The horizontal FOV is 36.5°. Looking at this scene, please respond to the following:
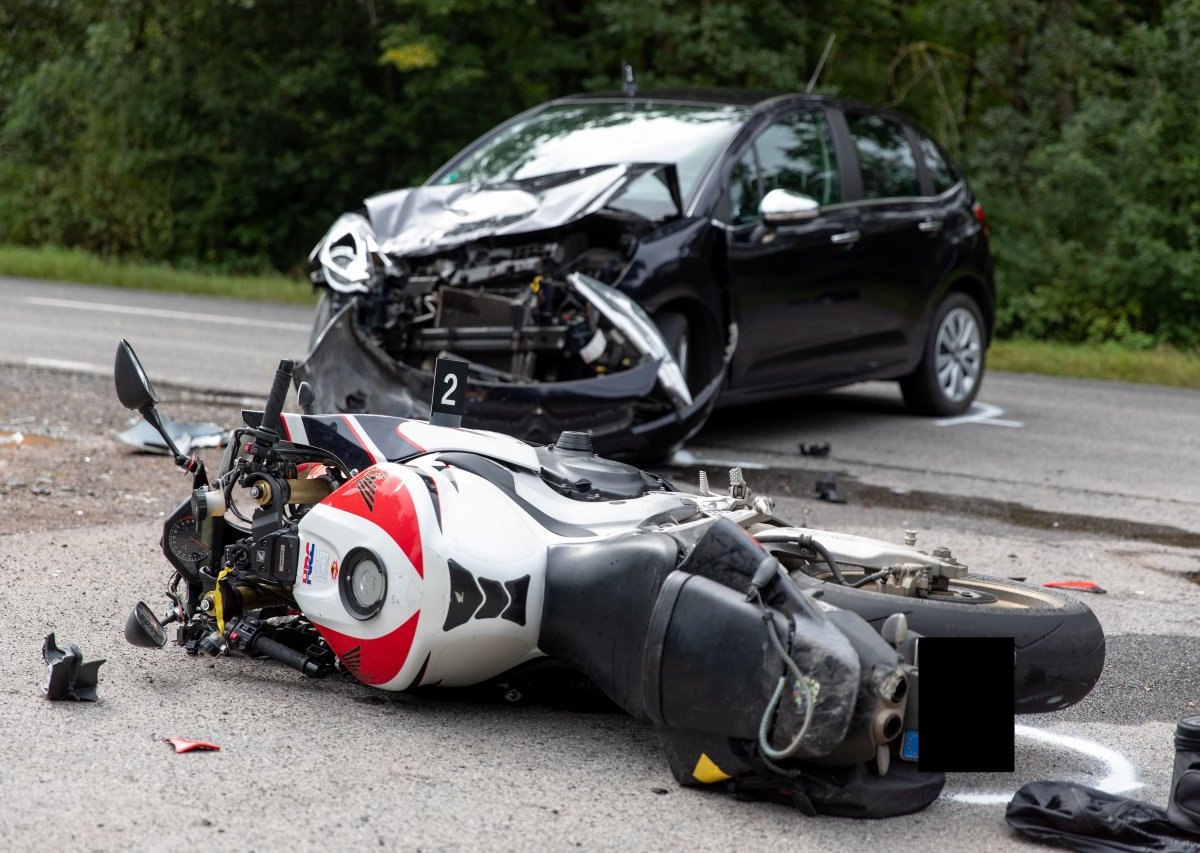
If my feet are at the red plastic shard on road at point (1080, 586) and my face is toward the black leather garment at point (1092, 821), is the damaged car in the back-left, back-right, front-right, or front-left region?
back-right

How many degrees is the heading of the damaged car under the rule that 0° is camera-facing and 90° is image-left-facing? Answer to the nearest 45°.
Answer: approximately 45°

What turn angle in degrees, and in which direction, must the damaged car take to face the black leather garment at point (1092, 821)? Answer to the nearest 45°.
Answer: approximately 45° to its left

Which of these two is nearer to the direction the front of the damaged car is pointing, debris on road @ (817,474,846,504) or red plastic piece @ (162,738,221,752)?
the red plastic piece

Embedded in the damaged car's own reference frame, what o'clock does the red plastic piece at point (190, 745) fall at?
The red plastic piece is roughly at 11 o'clock from the damaged car.

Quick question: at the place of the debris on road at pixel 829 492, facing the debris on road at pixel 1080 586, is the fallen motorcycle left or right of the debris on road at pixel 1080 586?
right

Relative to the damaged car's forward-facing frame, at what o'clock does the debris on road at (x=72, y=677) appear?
The debris on road is roughly at 11 o'clock from the damaged car.

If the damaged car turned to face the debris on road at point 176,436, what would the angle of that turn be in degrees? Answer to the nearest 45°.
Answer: approximately 45° to its right

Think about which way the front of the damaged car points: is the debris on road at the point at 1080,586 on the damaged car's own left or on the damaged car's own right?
on the damaged car's own left
